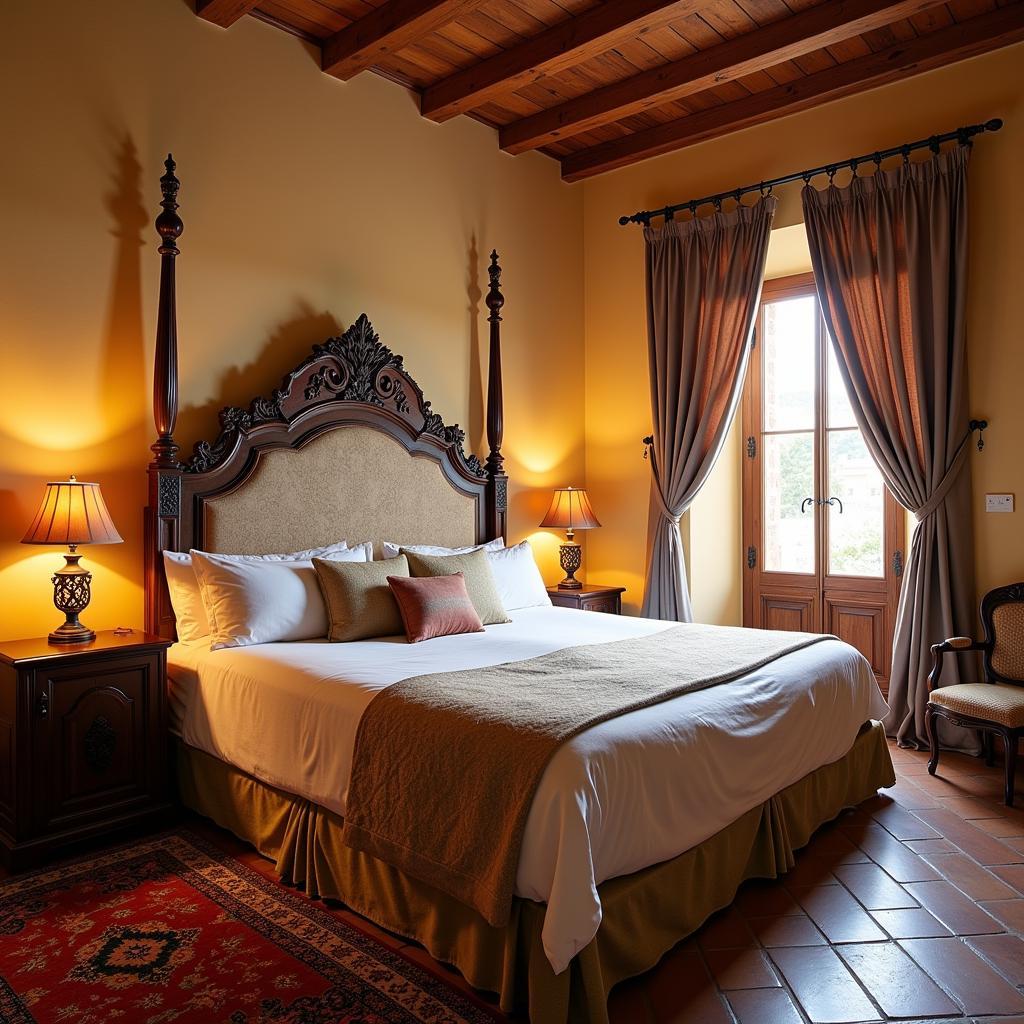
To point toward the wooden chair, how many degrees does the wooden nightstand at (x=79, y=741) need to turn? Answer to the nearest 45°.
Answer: approximately 45° to its left

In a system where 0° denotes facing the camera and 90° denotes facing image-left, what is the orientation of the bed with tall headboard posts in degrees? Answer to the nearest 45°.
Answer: approximately 315°

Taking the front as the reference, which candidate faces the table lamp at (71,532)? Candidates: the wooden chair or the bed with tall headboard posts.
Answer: the wooden chair

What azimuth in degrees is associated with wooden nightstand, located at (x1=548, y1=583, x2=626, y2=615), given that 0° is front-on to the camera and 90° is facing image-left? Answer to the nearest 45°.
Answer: approximately 315°

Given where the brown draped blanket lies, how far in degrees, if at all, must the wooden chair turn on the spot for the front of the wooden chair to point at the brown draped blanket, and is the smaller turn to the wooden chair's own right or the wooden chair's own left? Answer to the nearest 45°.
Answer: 0° — it already faces it

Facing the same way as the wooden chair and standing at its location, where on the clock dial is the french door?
The french door is roughly at 3 o'clock from the wooden chair.

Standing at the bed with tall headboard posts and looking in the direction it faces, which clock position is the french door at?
The french door is roughly at 9 o'clock from the bed with tall headboard posts.

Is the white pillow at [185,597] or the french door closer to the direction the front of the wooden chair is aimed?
the white pillow

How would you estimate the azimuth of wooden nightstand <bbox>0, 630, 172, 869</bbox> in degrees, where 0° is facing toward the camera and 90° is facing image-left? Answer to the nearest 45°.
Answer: approximately 315°

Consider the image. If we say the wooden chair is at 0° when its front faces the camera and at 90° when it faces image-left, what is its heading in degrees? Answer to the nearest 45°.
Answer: approximately 45°

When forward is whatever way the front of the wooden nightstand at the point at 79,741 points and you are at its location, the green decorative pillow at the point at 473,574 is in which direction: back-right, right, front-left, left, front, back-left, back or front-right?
front-left

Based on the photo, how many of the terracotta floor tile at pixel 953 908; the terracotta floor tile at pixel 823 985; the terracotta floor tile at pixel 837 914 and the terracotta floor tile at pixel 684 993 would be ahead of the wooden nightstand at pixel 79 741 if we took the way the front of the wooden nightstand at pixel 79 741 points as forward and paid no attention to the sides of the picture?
4
